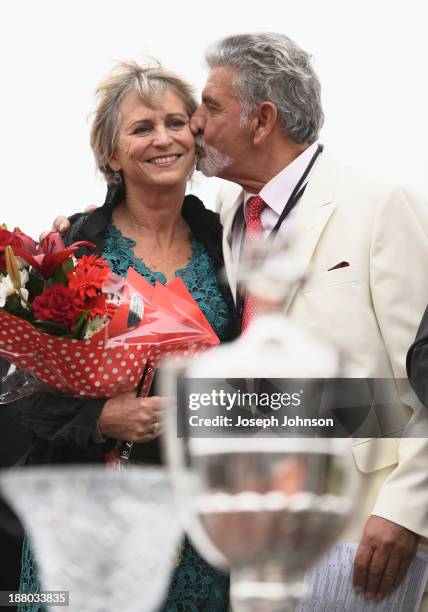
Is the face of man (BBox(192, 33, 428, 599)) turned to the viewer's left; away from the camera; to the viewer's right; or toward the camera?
to the viewer's left

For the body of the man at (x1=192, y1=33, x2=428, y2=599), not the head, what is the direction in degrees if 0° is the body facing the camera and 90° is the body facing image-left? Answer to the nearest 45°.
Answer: approximately 45°

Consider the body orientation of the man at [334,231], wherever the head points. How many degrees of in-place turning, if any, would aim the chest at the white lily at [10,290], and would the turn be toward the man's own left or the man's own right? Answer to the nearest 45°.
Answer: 0° — they already face it

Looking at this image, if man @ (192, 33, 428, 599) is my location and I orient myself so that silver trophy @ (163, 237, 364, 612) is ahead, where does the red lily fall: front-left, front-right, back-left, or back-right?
front-right

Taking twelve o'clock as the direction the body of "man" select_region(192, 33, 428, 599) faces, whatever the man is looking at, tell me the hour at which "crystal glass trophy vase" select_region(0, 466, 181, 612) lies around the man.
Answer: The crystal glass trophy vase is roughly at 11 o'clock from the man.
